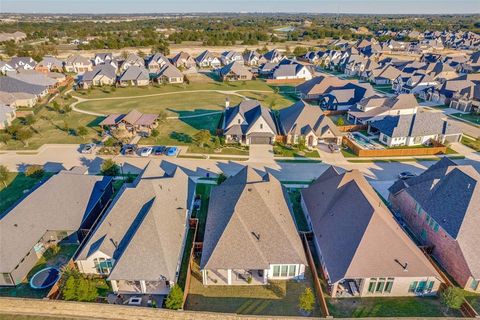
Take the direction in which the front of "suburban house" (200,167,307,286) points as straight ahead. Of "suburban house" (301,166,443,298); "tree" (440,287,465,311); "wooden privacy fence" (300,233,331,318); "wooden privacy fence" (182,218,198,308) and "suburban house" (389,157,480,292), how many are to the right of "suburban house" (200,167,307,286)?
4

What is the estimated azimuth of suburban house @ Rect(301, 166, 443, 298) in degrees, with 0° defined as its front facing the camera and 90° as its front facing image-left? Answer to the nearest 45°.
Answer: approximately 180°

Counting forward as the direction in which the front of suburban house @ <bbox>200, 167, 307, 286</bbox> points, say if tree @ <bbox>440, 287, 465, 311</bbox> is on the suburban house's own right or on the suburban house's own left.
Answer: on the suburban house's own right

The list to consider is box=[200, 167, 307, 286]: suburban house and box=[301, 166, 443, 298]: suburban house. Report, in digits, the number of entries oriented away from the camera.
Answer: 2

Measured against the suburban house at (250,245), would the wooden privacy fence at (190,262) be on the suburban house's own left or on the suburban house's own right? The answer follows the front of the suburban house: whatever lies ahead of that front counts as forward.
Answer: on the suburban house's own left

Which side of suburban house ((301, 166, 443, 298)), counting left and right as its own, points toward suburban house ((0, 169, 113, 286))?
left

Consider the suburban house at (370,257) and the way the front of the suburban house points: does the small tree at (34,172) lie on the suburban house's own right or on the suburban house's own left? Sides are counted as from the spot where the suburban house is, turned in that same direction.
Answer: on the suburban house's own left

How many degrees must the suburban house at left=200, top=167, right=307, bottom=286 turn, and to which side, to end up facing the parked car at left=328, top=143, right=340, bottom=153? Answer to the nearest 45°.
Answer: approximately 45° to its right

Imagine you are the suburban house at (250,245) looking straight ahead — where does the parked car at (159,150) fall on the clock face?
The parked car is roughly at 11 o'clock from the suburban house.

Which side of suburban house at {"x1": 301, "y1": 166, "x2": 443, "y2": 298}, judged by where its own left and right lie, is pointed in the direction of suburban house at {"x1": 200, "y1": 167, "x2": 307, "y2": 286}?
left

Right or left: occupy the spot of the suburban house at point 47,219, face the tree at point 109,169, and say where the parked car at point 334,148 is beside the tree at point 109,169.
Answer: right

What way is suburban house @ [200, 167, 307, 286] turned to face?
away from the camera
